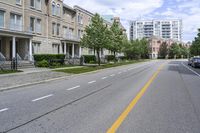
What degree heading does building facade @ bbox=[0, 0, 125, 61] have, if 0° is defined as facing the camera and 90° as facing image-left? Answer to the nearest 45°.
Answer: approximately 315°

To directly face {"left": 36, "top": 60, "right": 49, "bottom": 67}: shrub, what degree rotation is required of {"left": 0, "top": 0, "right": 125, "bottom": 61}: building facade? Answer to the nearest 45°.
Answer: approximately 45° to its right

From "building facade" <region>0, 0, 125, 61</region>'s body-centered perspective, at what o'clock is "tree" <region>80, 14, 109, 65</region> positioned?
The tree is roughly at 11 o'clock from the building facade.
